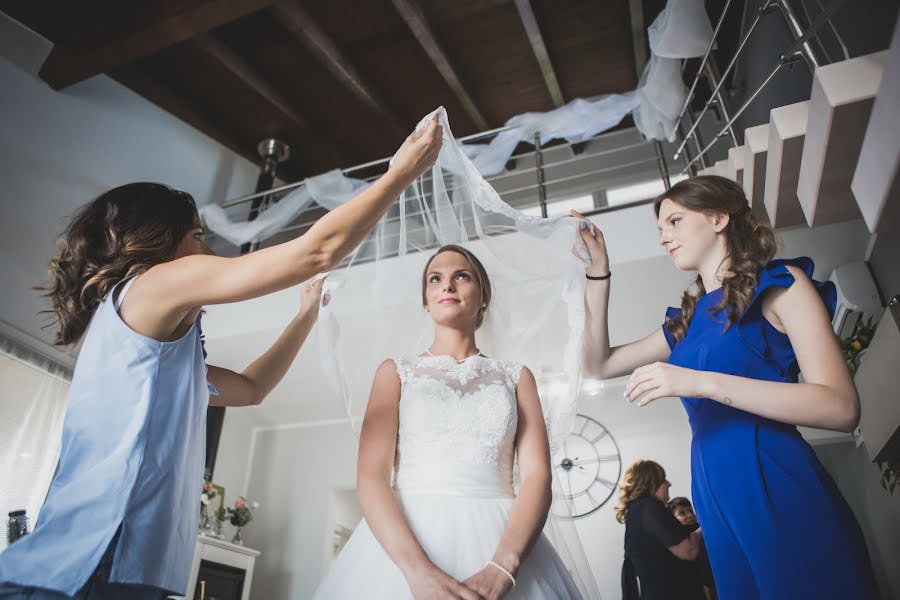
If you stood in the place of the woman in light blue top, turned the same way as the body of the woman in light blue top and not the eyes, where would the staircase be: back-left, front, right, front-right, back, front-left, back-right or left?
front

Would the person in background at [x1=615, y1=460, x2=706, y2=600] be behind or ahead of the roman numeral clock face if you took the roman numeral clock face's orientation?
ahead

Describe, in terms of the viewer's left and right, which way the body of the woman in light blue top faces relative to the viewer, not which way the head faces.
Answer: facing to the right of the viewer

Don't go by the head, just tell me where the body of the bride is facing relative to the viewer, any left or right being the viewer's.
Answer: facing the viewer

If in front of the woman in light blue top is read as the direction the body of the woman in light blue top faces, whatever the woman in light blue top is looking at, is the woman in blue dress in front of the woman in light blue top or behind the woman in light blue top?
in front

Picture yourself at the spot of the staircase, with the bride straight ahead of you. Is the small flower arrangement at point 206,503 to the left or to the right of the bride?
right

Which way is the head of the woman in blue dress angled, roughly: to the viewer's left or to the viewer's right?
to the viewer's left

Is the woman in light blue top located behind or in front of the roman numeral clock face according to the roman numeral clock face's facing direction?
in front

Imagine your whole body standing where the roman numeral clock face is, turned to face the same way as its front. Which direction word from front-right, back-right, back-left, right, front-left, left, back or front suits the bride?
front

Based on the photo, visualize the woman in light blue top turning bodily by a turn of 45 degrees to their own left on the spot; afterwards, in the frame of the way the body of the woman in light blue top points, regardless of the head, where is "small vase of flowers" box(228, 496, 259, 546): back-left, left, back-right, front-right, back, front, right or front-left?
front-left

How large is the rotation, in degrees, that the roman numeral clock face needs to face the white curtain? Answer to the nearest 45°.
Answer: approximately 45° to its right

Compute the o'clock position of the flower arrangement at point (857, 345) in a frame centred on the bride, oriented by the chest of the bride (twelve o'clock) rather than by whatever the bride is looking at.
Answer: The flower arrangement is roughly at 8 o'clock from the bride.

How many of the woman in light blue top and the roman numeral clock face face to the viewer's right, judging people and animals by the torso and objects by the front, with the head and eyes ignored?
1

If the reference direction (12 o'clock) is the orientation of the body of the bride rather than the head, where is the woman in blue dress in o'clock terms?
The woman in blue dress is roughly at 10 o'clock from the bride.

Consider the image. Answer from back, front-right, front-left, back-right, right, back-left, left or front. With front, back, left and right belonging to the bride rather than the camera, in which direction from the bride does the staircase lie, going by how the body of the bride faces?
left

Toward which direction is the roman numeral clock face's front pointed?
toward the camera
